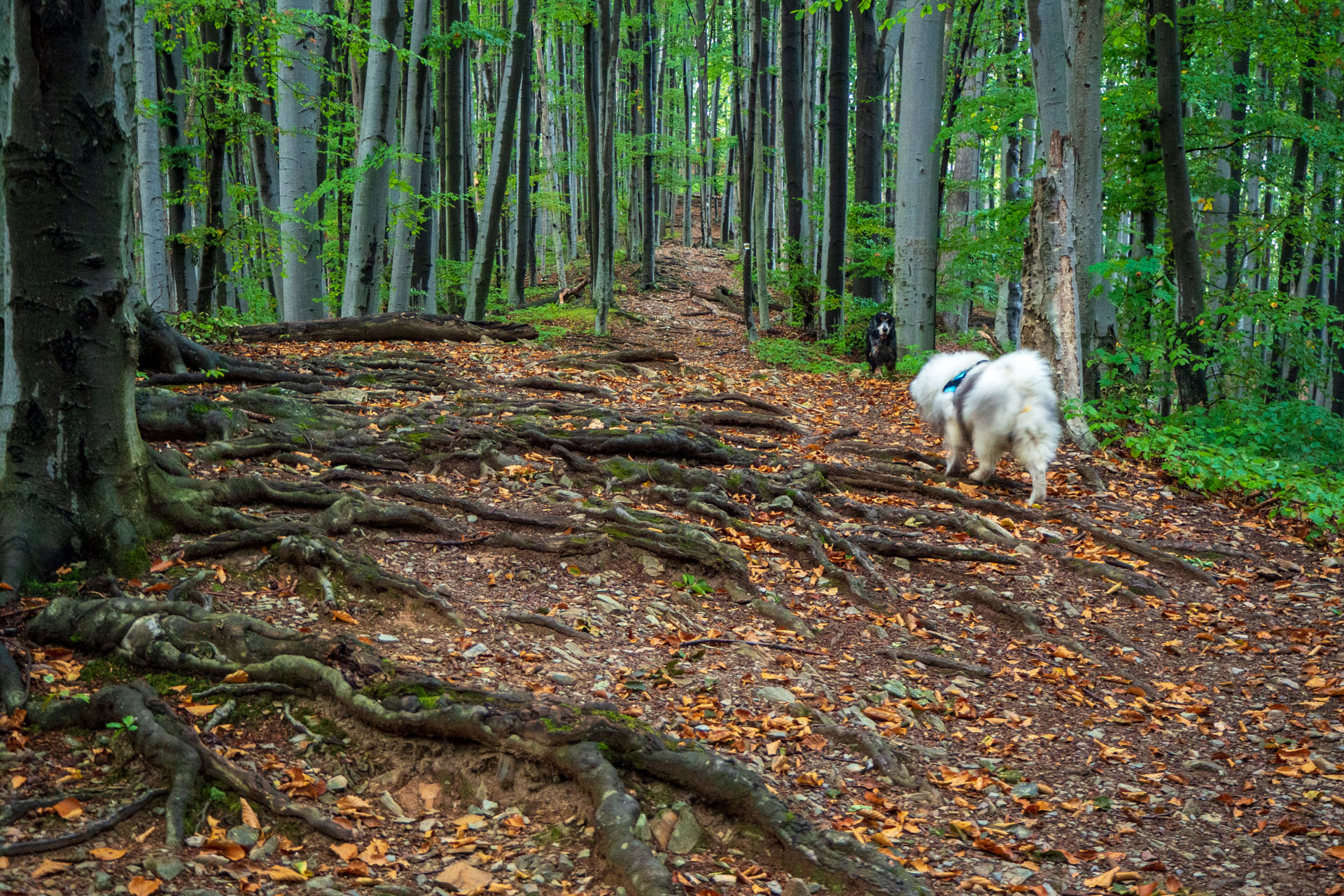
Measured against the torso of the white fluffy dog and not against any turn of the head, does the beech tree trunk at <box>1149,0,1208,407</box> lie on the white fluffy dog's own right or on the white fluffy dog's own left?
on the white fluffy dog's own right

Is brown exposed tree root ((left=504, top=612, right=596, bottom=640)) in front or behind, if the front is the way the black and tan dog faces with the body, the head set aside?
in front

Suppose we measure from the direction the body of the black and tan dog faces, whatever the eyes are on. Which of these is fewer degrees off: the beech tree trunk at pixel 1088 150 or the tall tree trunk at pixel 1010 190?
the beech tree trunk

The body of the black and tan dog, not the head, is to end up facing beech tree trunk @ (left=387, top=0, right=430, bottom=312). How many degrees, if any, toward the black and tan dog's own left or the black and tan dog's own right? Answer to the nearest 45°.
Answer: approximately 90° to the black and tan dog's own right

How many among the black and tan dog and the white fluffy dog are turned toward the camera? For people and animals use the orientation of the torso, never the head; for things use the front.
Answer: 1

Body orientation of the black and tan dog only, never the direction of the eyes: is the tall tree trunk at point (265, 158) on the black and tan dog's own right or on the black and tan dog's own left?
on the black and tan dog's own right

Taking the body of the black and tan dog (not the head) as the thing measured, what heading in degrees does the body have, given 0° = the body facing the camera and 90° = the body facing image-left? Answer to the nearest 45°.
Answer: approximately 0°

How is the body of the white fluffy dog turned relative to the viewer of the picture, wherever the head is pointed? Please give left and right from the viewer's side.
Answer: facing away from the viewer and to the left of the viewer

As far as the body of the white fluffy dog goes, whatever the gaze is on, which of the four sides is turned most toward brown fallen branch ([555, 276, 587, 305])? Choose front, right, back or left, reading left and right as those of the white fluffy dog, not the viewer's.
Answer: front
